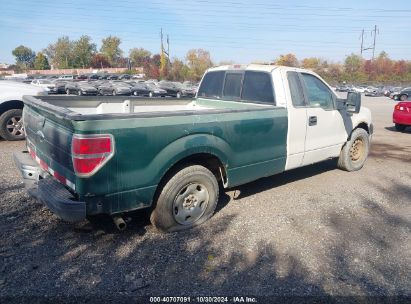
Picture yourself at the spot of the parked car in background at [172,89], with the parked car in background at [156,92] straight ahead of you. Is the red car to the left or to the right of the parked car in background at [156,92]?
left

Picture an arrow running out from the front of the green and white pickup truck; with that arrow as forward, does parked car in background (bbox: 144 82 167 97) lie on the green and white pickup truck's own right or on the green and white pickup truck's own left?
on the green and white pickup truck's own left

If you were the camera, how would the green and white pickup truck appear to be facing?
facing away from the viewer and to the right of the viewer

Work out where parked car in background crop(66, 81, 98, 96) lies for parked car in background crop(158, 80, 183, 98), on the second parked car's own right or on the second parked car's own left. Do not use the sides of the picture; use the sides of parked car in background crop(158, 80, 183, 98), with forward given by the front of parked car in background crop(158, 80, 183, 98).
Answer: on the second parked car's own right

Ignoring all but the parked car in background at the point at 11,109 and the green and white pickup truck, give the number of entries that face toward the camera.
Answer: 0

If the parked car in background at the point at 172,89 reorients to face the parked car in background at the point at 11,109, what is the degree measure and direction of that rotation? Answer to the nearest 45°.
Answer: approximately 45° to its right

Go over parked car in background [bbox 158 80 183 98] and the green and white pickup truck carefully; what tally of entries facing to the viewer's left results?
0

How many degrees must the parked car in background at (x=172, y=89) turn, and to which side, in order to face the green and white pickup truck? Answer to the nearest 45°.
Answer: approximately 45° to its right

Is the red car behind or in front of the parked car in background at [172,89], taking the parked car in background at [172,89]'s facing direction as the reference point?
in front

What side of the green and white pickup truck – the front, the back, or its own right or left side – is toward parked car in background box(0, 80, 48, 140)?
left

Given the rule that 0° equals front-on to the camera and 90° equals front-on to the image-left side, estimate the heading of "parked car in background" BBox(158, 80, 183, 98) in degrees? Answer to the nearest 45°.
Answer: approximately 315°
